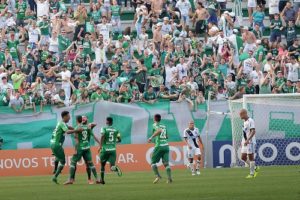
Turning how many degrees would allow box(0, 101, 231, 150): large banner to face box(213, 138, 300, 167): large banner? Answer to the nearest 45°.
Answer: approximately 90° to its left

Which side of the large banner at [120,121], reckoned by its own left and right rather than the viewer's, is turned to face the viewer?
front

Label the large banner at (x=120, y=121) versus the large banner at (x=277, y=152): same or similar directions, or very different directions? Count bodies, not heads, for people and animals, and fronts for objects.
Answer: same or similar directions

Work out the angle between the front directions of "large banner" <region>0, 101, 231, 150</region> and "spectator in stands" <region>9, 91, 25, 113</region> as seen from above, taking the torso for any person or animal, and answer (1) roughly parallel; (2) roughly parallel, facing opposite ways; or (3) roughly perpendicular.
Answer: roughly parallel

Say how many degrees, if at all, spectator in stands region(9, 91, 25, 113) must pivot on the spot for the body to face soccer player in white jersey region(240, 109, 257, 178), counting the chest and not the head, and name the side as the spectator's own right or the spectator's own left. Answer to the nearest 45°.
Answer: approximately 45° to the spectator's own left

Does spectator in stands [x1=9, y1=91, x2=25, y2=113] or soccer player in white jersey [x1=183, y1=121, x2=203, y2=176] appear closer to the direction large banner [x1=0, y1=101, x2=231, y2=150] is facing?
the soccer player in white jersey

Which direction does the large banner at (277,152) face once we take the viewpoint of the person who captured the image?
facing the viewer

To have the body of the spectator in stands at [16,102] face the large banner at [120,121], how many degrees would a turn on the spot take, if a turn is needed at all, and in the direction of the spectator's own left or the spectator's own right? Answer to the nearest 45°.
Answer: approximately 90° to the spectator's own left

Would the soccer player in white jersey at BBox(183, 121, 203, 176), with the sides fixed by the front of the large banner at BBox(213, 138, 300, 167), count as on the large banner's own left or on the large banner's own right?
on the large banner's own right

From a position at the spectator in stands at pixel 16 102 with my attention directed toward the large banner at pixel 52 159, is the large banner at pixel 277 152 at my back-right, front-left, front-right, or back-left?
front-left
